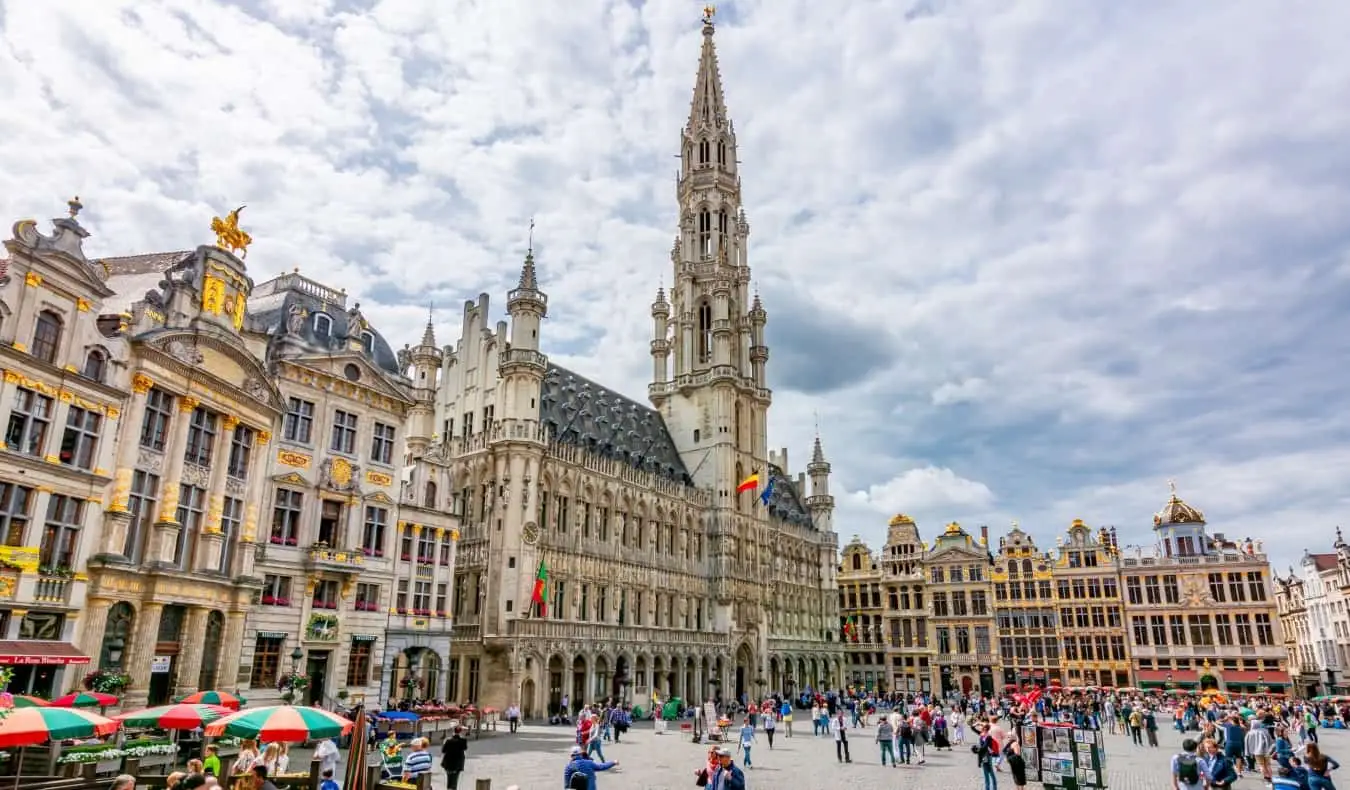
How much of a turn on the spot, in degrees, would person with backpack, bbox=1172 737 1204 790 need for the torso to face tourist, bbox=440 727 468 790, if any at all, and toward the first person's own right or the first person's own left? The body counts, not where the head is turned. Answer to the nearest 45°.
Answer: approximately 90° to the first person's own left

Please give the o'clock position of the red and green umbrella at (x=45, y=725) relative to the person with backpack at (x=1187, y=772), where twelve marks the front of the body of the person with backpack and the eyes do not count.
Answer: The red and green umbrella is roughly at 8 o'clock from the person with backpack.

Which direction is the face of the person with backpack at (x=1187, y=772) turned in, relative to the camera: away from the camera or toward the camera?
away from the camera

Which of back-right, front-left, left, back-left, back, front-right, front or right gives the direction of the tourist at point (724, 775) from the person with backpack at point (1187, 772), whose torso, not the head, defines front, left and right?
back-left

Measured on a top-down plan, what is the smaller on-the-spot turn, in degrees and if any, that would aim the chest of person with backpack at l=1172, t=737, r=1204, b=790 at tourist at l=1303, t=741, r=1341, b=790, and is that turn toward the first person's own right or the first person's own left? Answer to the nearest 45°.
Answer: approximately 135° to the first person's own right

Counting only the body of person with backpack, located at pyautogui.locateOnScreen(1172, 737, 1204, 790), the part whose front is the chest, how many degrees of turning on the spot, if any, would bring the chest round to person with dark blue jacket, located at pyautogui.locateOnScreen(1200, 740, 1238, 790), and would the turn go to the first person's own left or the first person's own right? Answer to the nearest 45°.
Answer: approximately 45° to the first person's own right

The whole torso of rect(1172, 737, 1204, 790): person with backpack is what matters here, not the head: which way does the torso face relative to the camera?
away from the camera
